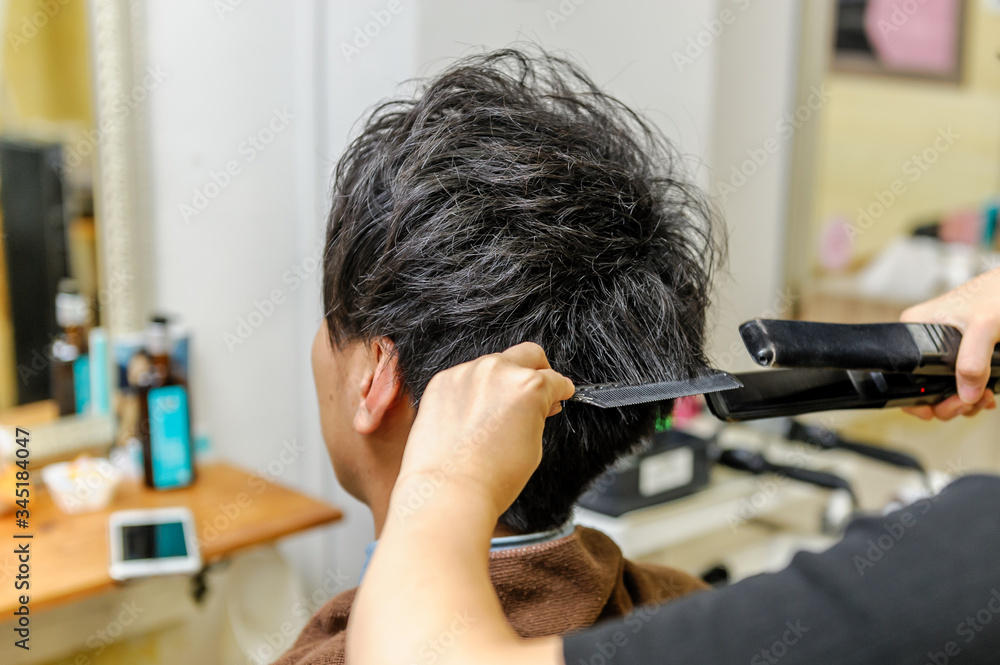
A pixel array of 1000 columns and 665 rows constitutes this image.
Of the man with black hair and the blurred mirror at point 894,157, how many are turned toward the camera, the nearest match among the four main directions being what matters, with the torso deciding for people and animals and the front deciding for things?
1

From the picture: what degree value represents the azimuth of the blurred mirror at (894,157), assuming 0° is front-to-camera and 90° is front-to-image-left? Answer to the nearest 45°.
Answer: approximately 0°

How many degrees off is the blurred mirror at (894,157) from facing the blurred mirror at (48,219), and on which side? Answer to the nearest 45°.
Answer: approximately 45° to its right

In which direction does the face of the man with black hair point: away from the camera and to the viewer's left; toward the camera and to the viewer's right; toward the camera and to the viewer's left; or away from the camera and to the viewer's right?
away from the camera and to the viewer's left

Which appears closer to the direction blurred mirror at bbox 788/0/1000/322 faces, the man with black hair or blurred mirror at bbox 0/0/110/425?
the man with black hair

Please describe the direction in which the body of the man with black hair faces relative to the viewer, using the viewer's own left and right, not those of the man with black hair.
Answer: facing away from the viewer and to the left of the viewer
